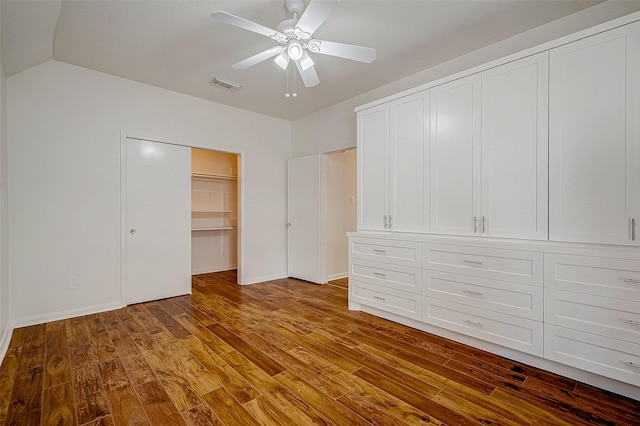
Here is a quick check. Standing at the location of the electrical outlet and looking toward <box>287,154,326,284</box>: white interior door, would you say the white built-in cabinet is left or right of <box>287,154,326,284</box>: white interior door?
right

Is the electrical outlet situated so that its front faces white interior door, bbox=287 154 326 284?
no

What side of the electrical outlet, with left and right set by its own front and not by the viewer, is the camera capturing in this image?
front

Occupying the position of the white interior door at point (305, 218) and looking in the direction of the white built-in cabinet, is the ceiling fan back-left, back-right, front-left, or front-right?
front-right

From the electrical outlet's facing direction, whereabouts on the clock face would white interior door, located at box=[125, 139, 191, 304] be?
The white interior door is roughly at 9 o'clock from the electrical outlet.

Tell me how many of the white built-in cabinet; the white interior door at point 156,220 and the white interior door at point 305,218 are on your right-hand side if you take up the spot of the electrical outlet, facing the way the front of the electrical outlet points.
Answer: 0

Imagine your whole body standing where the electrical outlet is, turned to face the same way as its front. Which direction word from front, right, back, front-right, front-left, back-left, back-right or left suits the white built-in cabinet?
front-left

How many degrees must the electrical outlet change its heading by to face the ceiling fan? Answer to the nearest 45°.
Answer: approximately 45° to its left
